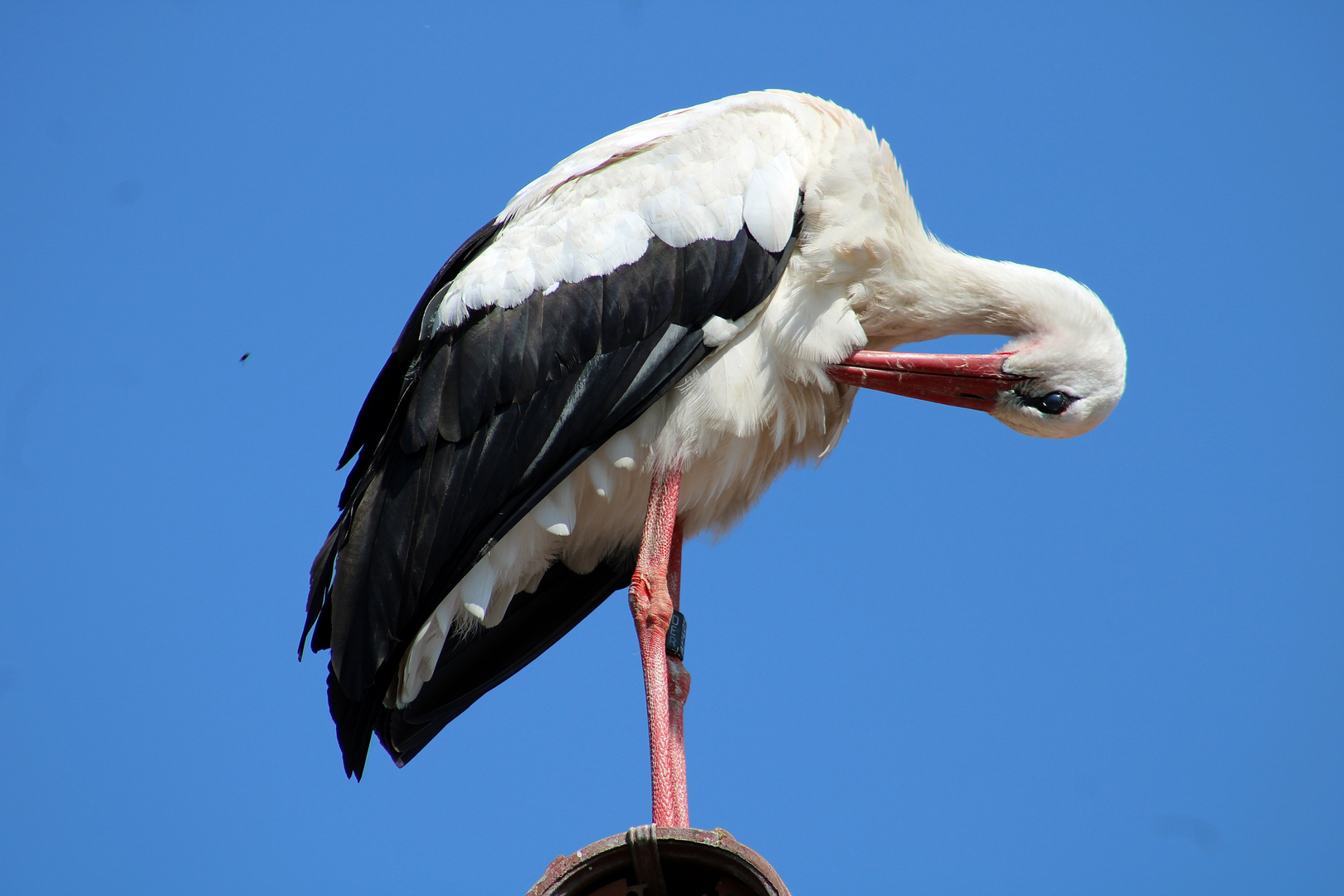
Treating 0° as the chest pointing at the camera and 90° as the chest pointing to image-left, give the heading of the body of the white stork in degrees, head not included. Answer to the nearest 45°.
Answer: approximately 270°
